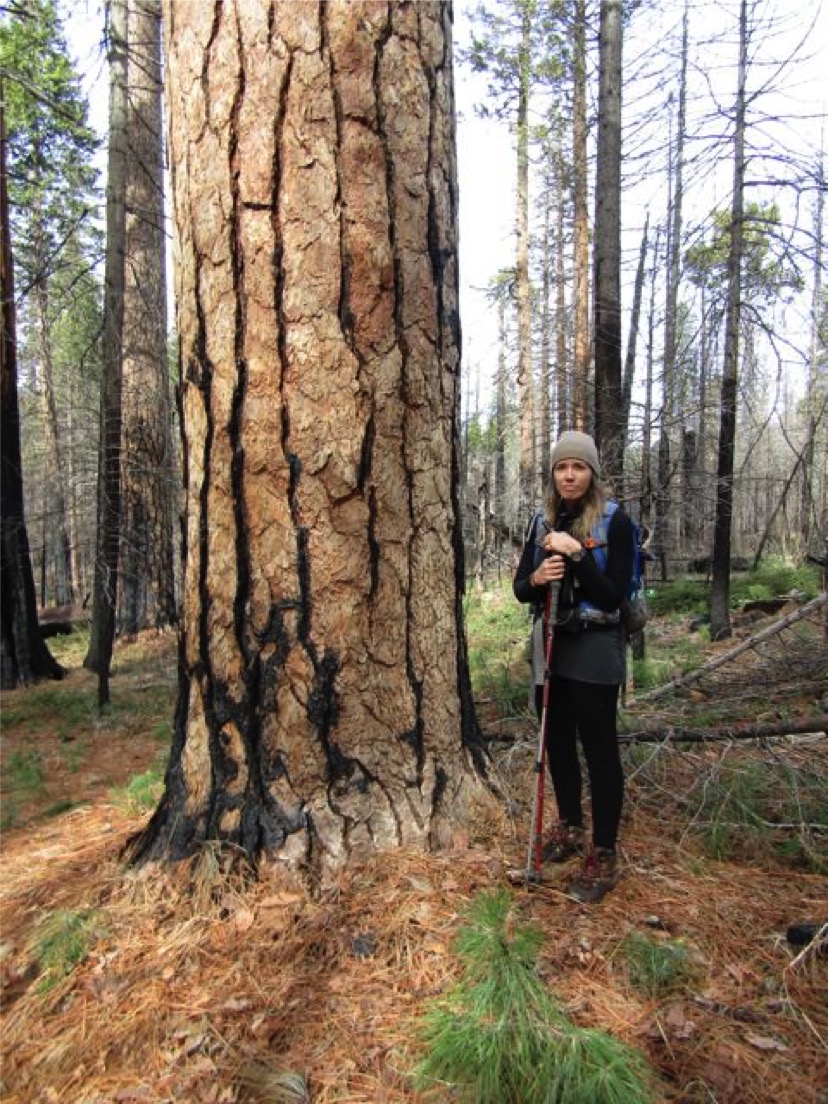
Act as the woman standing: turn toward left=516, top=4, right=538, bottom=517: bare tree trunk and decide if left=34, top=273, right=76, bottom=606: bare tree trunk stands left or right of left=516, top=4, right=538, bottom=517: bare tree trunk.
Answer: left

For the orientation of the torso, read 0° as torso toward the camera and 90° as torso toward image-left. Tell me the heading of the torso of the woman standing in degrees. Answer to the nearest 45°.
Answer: approximately 45°

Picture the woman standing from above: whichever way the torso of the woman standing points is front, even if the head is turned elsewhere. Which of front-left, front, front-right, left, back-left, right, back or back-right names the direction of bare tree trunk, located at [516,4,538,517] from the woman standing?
back-right

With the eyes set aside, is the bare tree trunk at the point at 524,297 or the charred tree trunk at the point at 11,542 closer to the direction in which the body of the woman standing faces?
the charred tree trunk

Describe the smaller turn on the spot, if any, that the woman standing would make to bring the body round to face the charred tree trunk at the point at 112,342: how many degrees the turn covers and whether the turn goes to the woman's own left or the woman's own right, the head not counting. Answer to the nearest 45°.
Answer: approximately 90° to the woman's own right

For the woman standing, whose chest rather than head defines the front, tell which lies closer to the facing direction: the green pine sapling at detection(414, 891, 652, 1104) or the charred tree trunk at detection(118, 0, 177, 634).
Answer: the green pine sapling

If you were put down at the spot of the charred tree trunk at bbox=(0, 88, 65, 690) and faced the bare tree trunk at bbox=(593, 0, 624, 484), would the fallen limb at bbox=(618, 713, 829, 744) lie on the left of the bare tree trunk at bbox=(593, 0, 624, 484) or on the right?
right

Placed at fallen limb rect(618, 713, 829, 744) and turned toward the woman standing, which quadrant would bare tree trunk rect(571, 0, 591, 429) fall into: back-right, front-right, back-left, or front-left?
back-right

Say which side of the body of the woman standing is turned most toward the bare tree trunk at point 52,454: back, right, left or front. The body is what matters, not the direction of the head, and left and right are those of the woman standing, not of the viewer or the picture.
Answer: right

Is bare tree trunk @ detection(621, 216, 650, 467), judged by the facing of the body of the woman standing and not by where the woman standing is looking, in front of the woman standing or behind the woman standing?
behind

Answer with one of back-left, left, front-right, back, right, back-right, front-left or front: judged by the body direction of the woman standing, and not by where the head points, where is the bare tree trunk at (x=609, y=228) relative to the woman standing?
back-right

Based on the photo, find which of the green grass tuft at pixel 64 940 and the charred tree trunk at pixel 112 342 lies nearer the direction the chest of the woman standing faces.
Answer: the green grass tuft

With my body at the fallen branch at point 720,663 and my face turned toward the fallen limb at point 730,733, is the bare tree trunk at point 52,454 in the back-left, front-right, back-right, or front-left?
back-right

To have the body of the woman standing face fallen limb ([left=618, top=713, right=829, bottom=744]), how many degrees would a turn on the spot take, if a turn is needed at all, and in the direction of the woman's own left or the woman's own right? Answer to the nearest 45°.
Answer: approximately 180°
